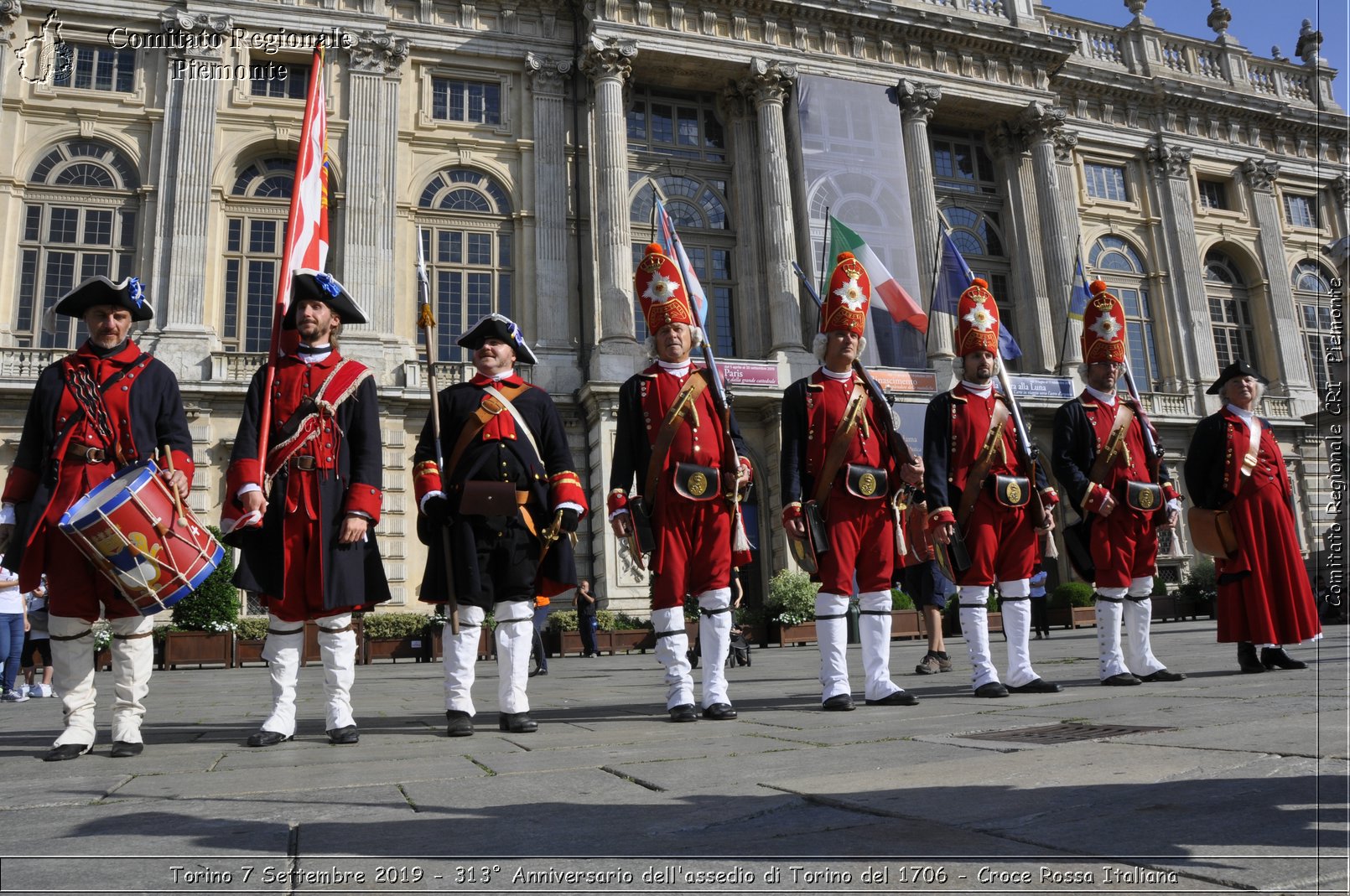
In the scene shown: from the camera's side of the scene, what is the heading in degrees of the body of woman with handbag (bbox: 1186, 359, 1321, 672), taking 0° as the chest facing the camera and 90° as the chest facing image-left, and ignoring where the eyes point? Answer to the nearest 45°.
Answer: approximately 315°

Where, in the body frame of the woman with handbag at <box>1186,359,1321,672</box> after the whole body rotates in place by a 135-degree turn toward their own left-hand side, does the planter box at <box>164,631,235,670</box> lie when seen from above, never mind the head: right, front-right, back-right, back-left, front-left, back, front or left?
left

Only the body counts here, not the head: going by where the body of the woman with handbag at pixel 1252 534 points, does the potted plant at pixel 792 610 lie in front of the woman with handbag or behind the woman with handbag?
behind

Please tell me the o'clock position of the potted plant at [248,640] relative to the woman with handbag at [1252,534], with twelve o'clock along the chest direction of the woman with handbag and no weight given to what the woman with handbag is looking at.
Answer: The potted plant is roughly at 5 o'clock from the woman with handbag.

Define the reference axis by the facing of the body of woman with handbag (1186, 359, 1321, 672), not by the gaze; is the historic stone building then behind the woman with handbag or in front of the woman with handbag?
behind

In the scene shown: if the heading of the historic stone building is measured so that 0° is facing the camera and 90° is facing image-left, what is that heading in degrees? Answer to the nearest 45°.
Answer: approximately 315°

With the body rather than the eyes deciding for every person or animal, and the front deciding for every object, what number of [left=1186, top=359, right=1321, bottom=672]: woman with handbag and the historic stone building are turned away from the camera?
0
